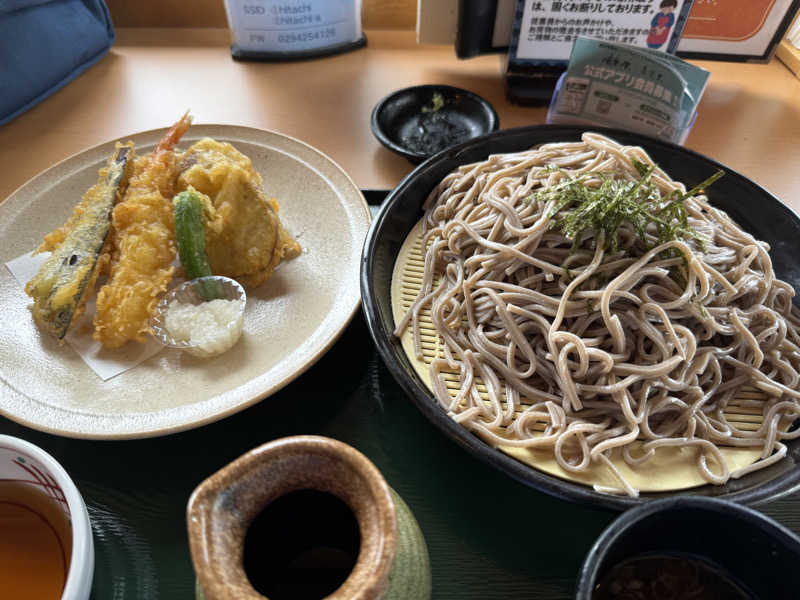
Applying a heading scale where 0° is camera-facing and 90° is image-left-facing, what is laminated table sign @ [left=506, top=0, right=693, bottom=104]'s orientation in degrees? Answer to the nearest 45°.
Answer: approximately 0°

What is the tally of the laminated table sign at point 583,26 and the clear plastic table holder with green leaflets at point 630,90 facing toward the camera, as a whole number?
2

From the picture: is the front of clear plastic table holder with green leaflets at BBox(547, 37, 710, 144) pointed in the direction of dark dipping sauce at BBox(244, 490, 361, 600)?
yes

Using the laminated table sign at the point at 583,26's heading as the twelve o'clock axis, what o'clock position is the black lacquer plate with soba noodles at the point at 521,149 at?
The black lacquer plate with soba noodles is roughly at 12 o'clock from the laminated table sign.

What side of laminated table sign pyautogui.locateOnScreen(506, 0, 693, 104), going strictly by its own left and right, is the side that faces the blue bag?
right

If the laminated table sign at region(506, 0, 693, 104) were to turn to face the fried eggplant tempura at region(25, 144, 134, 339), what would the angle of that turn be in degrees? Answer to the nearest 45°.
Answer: approximately 45° to its right

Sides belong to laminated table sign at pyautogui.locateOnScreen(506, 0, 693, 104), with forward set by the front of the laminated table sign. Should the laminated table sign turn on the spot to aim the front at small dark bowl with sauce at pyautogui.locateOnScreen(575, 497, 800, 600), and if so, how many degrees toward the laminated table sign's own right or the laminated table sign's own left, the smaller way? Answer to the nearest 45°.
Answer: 0° — it already faces it

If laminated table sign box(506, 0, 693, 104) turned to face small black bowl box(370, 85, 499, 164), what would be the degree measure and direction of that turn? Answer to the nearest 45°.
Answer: approximately 45° to its right

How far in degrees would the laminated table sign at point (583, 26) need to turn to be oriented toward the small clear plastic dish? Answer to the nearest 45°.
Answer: approximately 45° to its right
